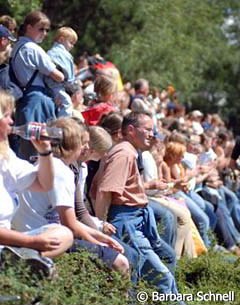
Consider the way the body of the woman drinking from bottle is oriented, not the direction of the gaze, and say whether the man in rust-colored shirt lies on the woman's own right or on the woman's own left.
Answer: on the woman's own left
